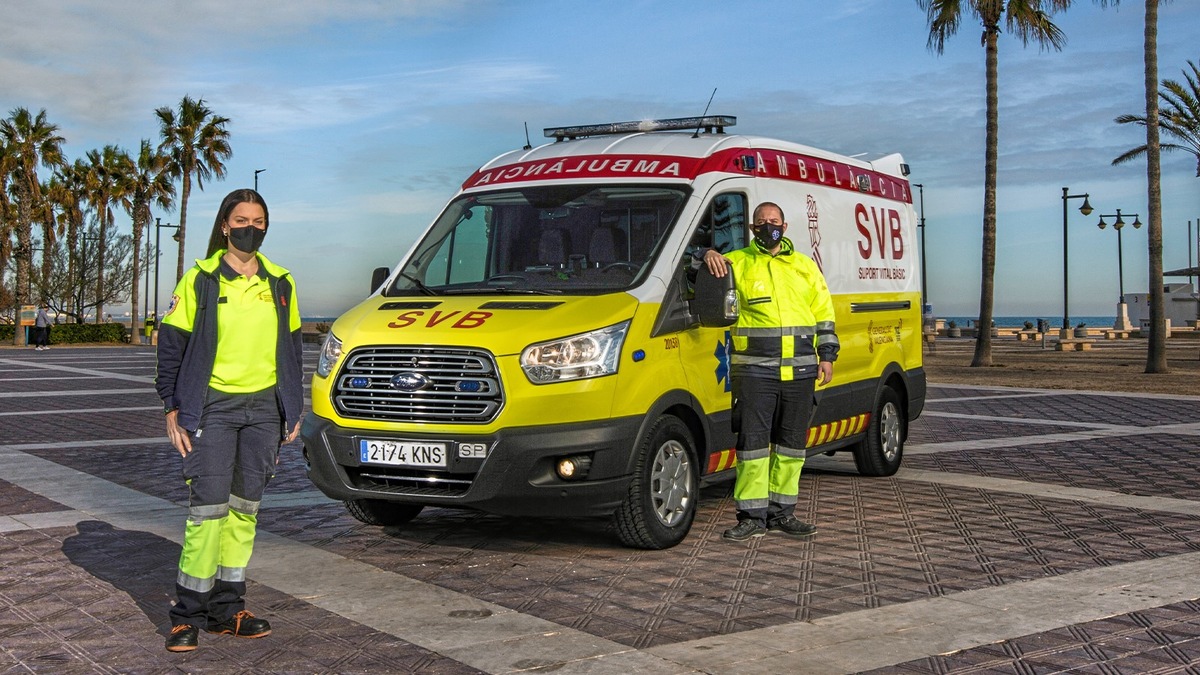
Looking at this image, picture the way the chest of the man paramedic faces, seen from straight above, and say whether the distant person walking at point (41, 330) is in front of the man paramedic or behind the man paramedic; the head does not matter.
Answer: behind

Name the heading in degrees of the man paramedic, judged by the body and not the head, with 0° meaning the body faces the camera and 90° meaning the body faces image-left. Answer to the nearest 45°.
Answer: approximately 0°

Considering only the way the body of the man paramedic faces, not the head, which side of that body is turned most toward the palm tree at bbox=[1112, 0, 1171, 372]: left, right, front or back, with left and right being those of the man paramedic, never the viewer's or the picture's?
back

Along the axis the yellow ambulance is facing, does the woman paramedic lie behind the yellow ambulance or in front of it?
in front

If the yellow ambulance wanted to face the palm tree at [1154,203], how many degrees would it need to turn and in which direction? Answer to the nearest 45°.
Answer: approximately 180°

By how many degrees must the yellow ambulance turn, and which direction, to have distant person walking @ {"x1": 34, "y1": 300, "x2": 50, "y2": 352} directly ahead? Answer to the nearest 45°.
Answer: approximately 90° to its right

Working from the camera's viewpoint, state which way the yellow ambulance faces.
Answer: facing the viewer and to the left of the viewer

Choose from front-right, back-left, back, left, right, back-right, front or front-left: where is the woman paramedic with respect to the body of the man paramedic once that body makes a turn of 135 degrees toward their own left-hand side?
back
